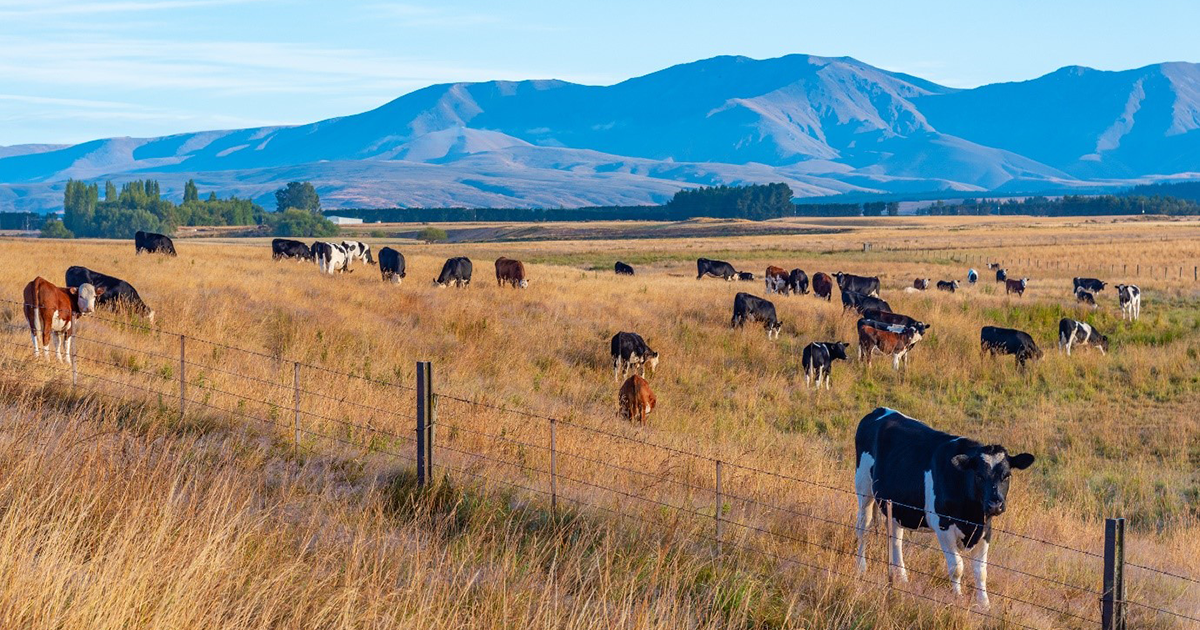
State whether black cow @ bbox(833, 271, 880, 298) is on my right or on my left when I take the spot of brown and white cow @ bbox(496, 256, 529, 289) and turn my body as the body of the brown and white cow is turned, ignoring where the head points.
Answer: on my left

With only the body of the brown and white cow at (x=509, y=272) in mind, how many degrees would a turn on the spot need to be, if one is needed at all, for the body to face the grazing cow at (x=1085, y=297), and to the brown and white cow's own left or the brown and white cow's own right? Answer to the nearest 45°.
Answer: approximately 45° to the brown and white cow's own left

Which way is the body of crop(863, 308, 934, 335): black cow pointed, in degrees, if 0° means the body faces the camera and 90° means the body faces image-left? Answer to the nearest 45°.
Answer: approximately 270°

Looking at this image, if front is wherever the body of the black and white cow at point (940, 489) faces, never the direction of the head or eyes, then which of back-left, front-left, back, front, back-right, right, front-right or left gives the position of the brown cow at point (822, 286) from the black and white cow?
back-left

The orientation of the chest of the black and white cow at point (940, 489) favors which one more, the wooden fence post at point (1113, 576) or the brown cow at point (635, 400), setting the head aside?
the wooden fence post

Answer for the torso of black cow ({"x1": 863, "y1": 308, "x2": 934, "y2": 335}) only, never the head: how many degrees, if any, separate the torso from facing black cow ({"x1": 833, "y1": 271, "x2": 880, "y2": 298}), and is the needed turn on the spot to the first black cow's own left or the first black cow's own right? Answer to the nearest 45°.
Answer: approximately 90° to the first black cow's own left

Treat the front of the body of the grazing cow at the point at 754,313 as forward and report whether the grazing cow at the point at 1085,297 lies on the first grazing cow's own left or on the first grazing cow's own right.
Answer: on the first grazing cow's own left

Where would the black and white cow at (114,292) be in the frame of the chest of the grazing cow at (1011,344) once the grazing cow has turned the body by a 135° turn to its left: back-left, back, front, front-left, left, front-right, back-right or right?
left

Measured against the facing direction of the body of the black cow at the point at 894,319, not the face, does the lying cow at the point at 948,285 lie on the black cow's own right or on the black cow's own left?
on the black cow's own left

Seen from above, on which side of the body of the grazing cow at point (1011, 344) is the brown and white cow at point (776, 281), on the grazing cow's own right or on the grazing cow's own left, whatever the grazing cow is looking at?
on the grazing cow's own left

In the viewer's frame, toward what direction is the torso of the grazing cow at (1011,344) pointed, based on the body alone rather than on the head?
to the viewer's right
